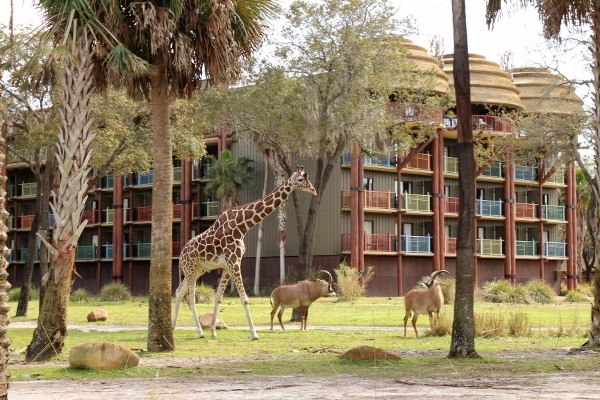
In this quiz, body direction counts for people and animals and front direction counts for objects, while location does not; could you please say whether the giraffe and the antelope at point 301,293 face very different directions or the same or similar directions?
same or similar directions

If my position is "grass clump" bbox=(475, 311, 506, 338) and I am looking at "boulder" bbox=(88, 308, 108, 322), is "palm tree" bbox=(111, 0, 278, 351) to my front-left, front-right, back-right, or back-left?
front-left

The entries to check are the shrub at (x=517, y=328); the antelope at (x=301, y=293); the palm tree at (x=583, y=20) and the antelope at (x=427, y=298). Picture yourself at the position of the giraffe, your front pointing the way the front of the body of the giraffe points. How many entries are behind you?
0

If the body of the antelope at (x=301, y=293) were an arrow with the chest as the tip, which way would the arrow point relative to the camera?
to the viewer's right

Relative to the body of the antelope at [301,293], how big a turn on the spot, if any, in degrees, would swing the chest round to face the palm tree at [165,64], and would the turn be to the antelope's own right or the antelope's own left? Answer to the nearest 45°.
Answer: approximately 135° to the antelope's own right

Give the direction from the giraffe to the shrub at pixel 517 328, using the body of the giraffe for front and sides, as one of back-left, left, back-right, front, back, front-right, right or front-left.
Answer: front

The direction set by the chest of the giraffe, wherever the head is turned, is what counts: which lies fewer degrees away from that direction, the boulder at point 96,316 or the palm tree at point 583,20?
the palm tree

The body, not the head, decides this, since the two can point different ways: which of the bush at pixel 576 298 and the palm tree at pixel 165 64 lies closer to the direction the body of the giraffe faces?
the bush

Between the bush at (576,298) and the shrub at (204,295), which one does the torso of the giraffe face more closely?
the bush

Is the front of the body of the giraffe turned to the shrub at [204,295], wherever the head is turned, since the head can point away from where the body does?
no

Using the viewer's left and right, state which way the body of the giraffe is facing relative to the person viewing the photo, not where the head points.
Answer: facing to the right of the viewer

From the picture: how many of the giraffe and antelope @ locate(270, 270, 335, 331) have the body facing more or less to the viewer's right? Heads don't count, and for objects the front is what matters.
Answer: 2

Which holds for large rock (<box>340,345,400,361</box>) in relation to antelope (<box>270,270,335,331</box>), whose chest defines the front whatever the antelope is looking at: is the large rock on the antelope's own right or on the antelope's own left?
on the antelope's own right

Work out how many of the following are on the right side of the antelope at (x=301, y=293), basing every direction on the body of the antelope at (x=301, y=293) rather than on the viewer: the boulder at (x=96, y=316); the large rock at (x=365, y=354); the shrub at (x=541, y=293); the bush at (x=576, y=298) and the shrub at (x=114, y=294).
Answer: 1

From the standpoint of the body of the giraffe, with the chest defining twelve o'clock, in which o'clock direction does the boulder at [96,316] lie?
The boulder is roughly at 8 o'clock from the giraffe.

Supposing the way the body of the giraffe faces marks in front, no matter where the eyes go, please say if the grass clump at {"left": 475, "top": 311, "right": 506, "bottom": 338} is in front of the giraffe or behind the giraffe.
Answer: in front

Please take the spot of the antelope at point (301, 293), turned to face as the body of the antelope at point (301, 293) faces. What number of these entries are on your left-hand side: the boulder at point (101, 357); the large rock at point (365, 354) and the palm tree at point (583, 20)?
0
